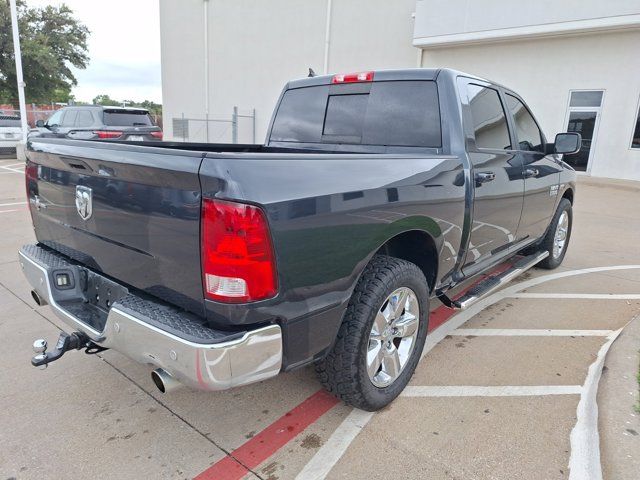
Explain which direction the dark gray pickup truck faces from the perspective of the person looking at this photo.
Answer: facing away from the viewer and to the right of the viewer

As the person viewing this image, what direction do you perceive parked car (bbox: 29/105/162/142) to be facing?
facing away from the viewer and to the left of the viewer

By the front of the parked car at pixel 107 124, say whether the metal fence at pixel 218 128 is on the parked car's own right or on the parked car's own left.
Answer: on the parked car's own right

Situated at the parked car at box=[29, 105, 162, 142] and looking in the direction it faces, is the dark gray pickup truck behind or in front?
behind

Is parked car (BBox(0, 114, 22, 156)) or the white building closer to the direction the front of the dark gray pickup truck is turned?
the white building

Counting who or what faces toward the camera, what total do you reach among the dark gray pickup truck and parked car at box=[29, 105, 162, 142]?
0

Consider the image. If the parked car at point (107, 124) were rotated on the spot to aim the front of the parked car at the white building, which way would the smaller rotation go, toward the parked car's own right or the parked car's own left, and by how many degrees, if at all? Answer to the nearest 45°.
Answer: approximately 135° to the parked car's own right

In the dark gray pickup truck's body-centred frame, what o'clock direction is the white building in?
The white building is roughly at 11 o'clock from the dark gray pickup truck.

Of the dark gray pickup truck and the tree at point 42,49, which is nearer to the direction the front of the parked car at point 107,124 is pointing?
the tree
